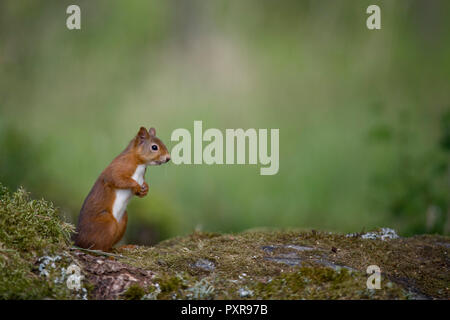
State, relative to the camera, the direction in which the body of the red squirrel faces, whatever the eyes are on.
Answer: to the viewer's right
